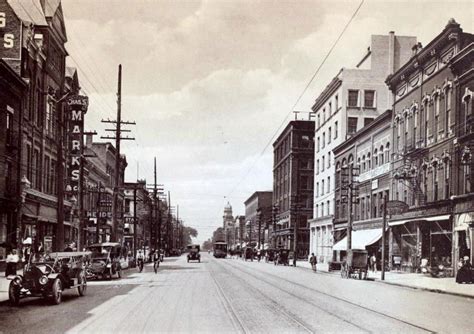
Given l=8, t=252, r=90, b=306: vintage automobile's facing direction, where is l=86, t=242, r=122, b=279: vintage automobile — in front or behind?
behind

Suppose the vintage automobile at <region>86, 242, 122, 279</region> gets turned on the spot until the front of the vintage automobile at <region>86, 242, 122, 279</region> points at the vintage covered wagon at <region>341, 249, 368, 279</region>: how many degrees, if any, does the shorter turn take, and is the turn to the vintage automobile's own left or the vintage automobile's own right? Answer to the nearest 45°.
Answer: approximately 135° to the vintage automobile's own left

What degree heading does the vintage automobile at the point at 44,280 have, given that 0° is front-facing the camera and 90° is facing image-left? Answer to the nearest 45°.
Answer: approximately 45°

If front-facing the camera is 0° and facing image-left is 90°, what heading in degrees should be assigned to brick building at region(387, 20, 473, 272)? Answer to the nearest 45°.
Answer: approximately 45°

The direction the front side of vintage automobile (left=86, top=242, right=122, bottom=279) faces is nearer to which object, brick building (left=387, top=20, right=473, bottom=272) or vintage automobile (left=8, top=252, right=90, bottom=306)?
the vintage automobile

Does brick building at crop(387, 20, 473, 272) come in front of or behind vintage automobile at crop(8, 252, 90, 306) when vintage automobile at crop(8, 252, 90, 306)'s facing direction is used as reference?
behind

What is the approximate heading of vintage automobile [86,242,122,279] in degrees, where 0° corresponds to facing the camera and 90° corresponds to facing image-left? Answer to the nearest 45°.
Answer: approximately 45°

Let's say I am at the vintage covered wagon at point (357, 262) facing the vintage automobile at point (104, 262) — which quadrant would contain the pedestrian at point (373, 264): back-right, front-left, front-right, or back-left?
back-right
